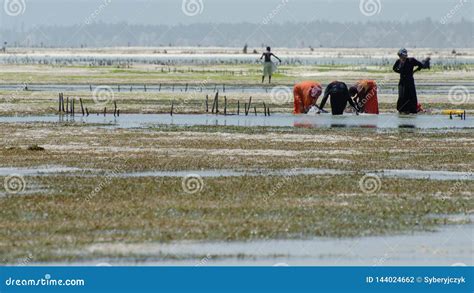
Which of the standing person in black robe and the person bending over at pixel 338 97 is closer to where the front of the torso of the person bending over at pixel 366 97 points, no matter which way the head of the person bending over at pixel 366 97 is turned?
the person bending over

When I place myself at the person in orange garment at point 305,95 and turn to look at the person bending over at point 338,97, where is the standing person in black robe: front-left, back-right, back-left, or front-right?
front-left

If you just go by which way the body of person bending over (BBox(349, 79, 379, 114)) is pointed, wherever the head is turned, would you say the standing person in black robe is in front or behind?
behind

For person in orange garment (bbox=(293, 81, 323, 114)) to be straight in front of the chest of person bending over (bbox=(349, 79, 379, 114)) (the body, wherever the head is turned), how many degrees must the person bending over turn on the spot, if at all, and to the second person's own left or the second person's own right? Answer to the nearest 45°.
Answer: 0° — they already face them

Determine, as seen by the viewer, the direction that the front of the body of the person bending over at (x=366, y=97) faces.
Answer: to the viewer's left

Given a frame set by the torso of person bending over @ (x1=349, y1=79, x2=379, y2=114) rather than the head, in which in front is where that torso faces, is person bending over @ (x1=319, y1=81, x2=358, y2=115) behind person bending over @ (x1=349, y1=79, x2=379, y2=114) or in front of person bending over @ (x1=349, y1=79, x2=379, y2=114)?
in front
